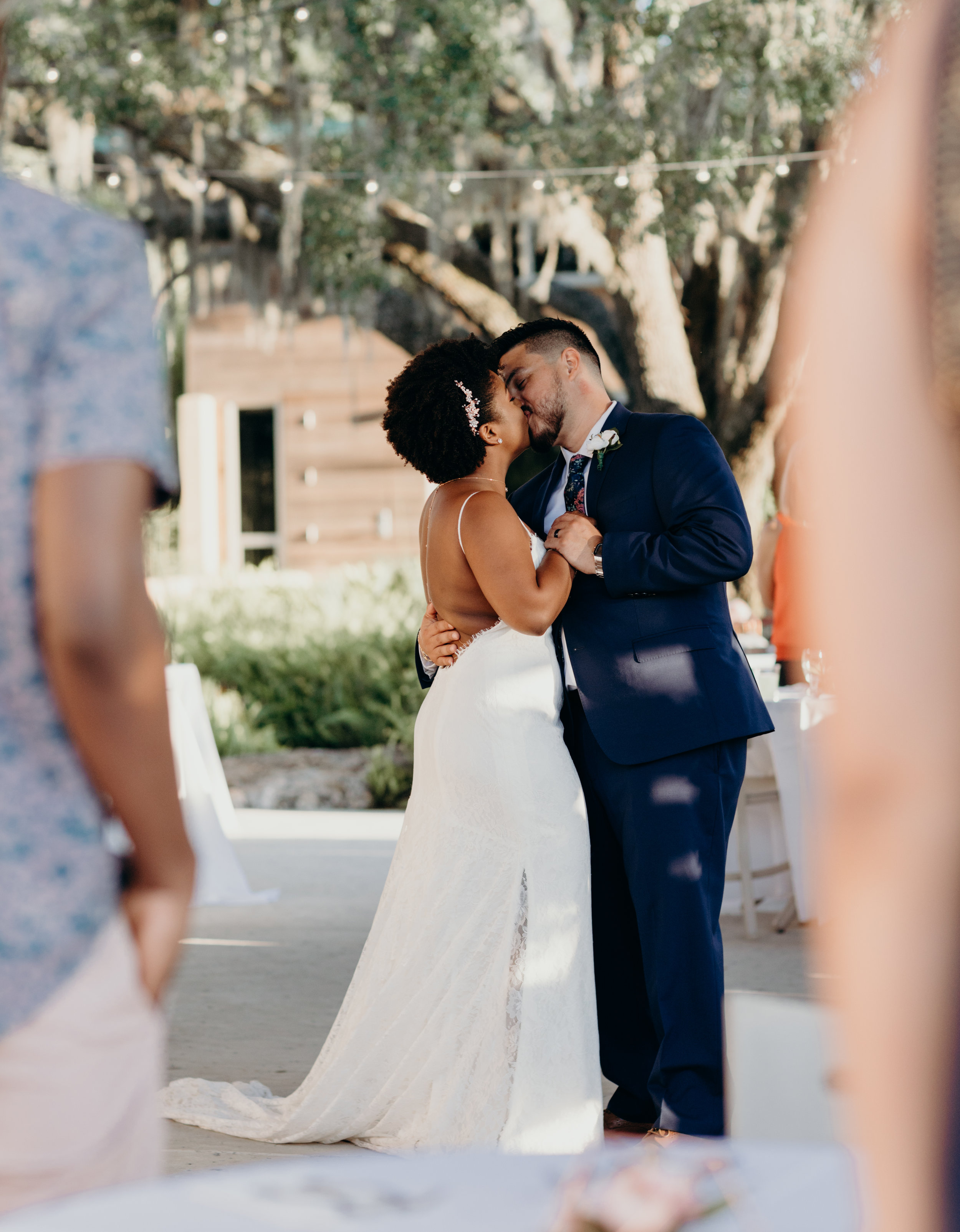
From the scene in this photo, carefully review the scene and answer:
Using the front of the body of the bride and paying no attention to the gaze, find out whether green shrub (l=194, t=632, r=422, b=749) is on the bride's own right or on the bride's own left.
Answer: on the bride's own left

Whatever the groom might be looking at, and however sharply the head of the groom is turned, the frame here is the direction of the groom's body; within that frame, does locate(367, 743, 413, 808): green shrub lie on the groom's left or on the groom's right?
on the groom's right

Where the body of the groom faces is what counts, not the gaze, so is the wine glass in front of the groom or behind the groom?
behind

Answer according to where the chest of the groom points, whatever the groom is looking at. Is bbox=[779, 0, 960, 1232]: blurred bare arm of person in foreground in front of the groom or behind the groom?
in front

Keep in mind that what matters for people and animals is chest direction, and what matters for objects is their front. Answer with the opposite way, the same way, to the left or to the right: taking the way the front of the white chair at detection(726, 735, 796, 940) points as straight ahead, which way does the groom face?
the opposite way

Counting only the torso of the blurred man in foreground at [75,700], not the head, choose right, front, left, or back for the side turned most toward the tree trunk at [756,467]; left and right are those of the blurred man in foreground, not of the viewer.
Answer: front

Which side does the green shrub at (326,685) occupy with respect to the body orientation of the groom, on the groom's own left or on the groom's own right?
on the groom's own right

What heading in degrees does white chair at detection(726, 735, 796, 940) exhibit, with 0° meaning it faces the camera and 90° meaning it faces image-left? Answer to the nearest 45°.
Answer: approximately 225°

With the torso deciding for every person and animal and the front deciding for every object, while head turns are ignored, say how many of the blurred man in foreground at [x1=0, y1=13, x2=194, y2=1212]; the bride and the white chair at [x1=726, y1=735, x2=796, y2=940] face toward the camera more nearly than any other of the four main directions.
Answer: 0

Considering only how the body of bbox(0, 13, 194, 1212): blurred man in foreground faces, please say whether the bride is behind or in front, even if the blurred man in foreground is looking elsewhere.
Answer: in front

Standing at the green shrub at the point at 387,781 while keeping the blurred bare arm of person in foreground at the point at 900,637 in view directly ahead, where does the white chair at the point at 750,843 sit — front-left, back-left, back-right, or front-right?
front-left

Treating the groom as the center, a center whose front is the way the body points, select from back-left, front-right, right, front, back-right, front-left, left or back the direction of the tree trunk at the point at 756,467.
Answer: back-right
